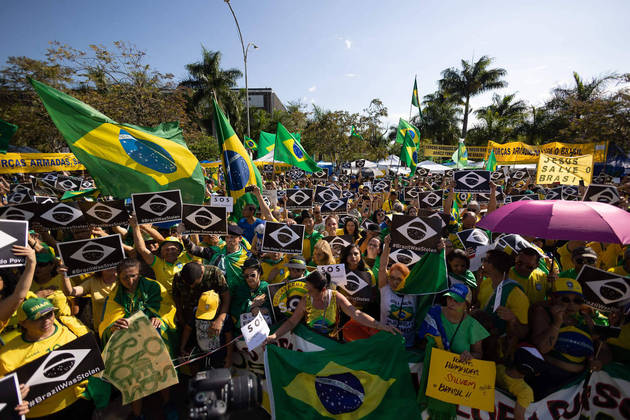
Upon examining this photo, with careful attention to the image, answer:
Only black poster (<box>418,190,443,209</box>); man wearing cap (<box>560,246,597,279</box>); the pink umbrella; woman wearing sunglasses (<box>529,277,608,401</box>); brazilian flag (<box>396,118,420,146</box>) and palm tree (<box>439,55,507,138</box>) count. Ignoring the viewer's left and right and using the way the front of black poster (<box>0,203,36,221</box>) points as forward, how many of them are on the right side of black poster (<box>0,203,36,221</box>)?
0

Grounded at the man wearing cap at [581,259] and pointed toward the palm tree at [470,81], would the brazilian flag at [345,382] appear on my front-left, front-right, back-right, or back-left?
back-left

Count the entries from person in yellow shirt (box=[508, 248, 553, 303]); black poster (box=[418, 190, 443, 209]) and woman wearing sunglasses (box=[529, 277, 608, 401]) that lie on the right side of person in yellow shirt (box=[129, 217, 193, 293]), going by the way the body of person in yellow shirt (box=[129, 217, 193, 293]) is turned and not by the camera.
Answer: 0

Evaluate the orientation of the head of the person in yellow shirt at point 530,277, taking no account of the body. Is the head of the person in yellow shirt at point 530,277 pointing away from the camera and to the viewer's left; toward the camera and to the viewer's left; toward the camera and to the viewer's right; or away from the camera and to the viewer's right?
toward the camera and to the viewer's left

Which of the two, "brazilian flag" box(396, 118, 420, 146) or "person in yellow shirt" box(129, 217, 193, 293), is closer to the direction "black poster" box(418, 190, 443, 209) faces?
the person in yellow shirt

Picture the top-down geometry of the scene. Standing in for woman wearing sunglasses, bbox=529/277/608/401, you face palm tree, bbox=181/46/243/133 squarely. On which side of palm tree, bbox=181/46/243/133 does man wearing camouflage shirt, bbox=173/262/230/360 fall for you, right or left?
left

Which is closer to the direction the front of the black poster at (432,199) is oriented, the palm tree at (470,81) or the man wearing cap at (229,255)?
the man wearing cap

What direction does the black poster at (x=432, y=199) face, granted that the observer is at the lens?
facing the viewer

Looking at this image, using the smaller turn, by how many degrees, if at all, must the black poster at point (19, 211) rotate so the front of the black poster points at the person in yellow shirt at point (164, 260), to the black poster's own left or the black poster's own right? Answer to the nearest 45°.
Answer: approximately 45° to the black poster's own left

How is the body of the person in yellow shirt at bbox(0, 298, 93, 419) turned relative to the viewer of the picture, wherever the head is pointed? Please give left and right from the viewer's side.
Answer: facing the viewer and to the right of the viewer

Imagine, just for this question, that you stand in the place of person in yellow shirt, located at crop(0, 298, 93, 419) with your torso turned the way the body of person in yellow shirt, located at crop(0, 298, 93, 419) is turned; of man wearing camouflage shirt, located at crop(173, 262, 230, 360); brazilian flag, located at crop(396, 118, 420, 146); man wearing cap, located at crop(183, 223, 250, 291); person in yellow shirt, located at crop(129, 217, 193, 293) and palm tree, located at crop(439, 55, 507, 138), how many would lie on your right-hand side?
0

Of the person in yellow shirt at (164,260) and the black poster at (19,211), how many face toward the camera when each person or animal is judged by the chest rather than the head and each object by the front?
2

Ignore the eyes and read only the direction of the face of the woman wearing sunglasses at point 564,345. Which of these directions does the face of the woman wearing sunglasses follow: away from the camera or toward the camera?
toward the camera

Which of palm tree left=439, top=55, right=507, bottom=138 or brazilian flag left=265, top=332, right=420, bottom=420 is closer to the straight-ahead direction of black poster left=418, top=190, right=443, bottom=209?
the brazilian flag

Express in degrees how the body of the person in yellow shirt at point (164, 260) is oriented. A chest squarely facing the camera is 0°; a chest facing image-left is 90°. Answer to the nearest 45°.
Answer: approximately 0°

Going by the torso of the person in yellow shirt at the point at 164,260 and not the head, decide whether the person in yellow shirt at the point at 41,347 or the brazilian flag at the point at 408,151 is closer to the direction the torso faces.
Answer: the person in yellow shirt

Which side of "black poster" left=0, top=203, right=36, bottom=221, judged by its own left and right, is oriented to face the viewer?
front

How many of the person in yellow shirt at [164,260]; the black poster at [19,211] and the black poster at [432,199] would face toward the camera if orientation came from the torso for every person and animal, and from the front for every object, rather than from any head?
3
